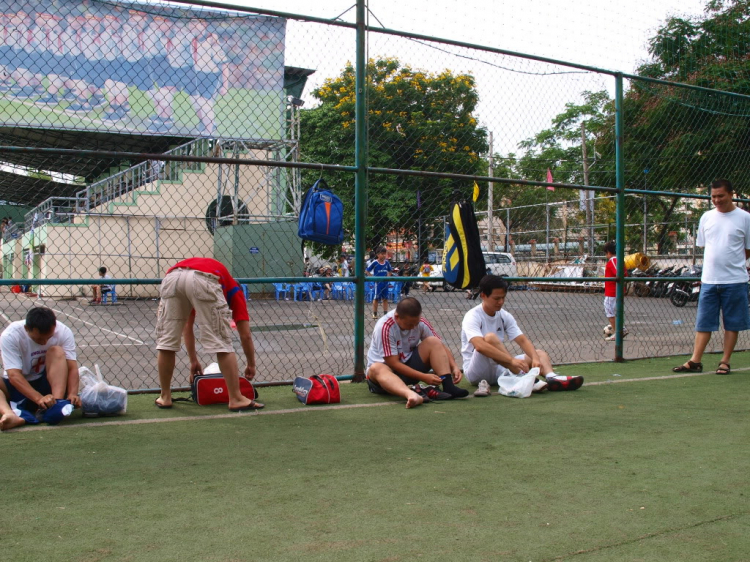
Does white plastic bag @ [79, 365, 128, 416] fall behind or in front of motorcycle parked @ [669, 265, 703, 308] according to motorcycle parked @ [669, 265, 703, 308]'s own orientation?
in front

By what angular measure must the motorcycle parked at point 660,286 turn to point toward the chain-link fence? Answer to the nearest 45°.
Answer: approximately 45° to its left

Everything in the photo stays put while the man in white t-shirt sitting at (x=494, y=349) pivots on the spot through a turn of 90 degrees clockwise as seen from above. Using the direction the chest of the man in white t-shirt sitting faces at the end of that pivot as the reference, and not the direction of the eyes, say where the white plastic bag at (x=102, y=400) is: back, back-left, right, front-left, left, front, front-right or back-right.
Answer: front

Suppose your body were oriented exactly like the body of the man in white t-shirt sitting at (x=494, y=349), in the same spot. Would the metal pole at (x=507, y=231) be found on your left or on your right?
on your left

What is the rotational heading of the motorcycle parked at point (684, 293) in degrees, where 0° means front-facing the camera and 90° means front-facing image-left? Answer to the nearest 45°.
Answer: approximately 45°

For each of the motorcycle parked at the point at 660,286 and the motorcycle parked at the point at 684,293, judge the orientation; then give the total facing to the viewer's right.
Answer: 0

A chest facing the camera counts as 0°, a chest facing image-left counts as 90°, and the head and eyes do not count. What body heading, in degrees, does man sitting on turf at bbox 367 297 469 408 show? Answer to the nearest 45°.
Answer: approximately 315°

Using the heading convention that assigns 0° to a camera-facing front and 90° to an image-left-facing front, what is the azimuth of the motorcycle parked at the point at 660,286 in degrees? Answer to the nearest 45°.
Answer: approximately 45°

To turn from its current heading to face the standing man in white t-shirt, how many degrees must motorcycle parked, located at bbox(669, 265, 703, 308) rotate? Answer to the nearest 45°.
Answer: approximately 45° to its left

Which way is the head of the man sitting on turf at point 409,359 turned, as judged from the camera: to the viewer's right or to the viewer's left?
to the viewer's right

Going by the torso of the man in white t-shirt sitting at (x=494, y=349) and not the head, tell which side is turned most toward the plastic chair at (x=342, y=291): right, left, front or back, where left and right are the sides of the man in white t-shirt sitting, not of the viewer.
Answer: back
